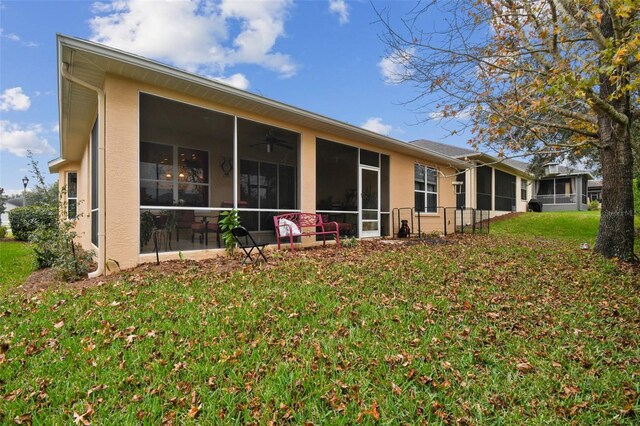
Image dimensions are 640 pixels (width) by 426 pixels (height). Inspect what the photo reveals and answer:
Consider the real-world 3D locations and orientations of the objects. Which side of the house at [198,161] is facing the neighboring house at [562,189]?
right

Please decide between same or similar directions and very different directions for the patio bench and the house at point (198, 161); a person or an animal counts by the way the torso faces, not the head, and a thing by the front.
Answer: very different directions

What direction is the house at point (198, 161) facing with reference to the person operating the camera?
facing away from the viewer and to the left of the viewer

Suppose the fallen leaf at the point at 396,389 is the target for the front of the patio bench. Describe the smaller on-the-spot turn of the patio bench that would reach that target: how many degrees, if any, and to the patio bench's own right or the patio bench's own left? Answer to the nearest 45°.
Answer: approximately 45° to the patio bench's own right

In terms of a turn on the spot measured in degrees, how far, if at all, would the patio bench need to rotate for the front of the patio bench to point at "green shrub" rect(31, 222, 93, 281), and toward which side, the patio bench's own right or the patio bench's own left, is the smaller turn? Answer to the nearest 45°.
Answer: approximately 90° to the patio bench's own right

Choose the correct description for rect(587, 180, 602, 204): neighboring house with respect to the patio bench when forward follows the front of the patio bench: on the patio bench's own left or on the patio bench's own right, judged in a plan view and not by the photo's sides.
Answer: on the patio bench's own left

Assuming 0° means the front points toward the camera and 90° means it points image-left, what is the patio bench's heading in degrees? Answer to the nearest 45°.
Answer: approximately 315°

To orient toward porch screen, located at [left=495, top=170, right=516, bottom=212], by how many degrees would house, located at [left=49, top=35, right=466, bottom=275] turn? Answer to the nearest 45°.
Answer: approximately 90° to its right
